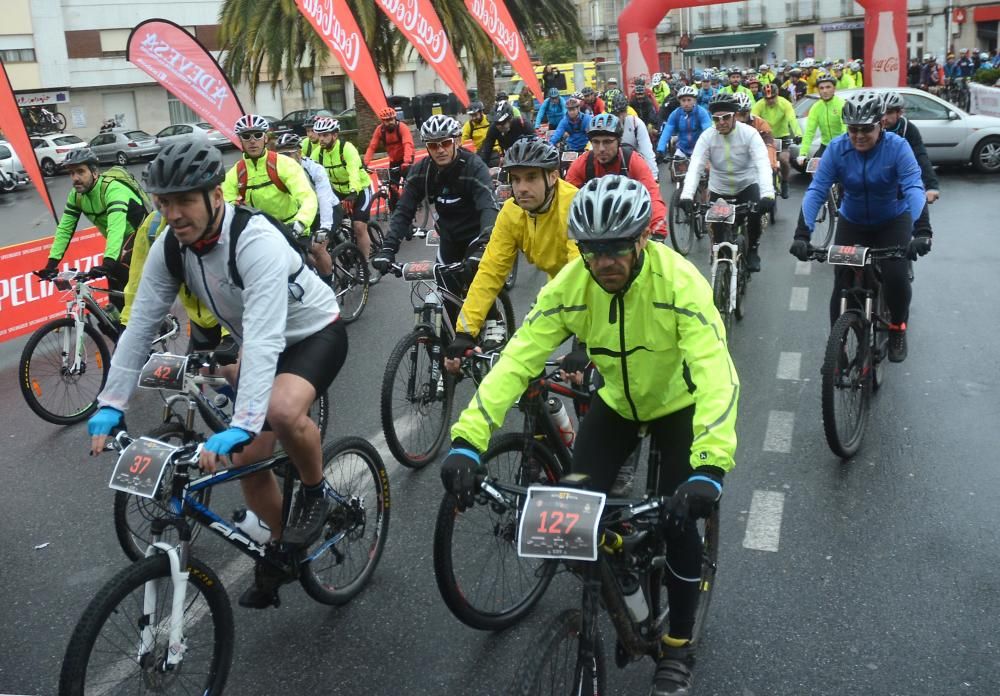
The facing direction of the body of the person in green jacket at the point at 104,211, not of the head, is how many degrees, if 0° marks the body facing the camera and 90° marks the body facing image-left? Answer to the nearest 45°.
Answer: approximately 45°

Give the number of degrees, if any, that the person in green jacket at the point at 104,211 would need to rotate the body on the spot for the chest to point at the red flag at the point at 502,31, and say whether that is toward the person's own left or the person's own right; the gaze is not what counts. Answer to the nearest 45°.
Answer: approximately 180°

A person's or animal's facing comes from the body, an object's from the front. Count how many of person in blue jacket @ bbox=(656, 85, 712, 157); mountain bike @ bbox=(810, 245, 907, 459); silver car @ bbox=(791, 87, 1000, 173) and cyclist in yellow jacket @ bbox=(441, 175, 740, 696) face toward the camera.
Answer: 3

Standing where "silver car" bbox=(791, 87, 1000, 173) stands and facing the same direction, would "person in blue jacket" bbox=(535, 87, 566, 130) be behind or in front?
behind

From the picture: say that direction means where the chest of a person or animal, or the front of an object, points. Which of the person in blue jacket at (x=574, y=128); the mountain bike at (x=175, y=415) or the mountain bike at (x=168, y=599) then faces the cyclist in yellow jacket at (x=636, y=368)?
the person in blue jacket

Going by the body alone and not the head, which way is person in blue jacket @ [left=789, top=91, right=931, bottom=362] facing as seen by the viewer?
toward the camera

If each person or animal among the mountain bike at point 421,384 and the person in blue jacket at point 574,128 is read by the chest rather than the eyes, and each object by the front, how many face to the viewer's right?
0

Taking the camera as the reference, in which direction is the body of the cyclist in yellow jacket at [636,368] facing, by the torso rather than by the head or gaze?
toward the camera

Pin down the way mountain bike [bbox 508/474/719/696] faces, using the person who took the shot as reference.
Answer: facing the viewer and to the left of the viewer

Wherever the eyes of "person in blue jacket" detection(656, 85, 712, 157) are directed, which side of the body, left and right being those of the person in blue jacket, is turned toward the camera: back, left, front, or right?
front

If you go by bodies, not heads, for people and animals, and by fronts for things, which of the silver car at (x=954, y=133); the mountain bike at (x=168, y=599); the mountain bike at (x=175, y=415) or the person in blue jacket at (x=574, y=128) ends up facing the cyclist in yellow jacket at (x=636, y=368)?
the person in blue jacket

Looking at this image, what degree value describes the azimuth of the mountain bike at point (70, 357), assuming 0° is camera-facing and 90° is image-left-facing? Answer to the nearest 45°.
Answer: approximately 45°
